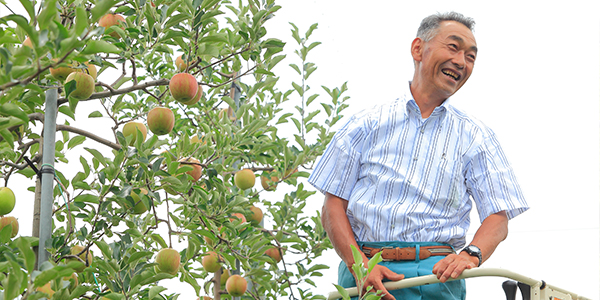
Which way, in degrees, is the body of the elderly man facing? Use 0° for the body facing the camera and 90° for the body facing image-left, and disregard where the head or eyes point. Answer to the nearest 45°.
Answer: approximately 0°

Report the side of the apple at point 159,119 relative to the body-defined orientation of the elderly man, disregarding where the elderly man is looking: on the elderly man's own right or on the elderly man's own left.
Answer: on the elderly man's own right

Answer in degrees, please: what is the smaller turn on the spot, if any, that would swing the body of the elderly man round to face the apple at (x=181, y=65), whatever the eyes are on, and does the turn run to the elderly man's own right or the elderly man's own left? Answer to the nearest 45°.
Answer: approximately 90° to the elderly man's own right

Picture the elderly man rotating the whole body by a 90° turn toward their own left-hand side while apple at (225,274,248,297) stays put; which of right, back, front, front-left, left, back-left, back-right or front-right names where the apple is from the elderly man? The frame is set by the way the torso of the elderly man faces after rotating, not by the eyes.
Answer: back-left

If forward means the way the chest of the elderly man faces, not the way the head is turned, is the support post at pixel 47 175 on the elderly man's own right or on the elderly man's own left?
on the elderly man's own right

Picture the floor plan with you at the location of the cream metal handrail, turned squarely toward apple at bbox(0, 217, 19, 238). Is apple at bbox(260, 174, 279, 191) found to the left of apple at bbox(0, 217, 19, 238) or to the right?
right

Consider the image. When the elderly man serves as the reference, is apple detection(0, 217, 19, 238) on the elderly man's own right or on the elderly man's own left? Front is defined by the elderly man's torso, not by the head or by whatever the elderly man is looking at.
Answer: on the elderly man's own right

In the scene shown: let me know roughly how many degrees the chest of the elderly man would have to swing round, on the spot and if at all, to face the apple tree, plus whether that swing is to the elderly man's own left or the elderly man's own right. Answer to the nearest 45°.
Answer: approximately 90° to the elderly man's own right

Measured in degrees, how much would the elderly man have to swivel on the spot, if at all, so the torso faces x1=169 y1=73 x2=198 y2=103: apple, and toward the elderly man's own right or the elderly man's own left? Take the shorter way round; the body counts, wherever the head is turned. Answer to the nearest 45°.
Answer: approximately 90° to the elderly man's own right

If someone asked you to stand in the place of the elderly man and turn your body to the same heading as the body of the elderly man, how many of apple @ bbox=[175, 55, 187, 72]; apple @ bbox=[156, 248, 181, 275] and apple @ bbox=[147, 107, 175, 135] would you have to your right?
3

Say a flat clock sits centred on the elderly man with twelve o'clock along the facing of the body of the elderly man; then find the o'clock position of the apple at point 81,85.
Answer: The apple is roughly at 2 o'clock from the elderly man.

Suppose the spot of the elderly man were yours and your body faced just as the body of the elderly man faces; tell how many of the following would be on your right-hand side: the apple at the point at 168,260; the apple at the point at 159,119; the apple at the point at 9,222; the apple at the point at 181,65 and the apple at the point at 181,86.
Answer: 5
